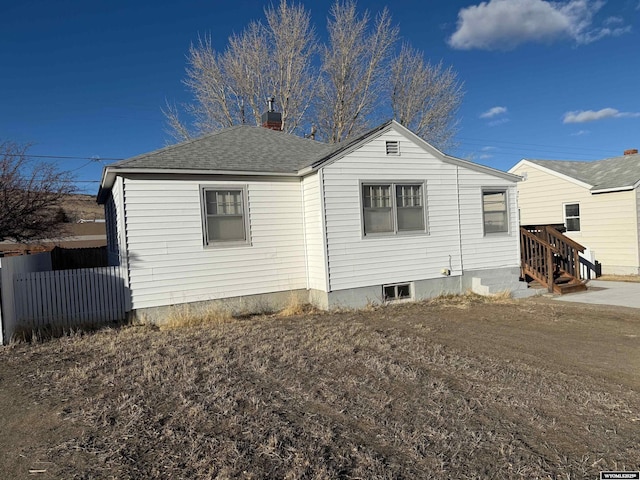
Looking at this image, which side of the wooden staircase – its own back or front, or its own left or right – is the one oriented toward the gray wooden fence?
right

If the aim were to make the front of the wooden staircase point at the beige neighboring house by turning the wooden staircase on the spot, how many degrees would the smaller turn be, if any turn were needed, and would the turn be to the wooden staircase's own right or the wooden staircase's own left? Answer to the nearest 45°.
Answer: approximately 135° to the wooden staircase's own left

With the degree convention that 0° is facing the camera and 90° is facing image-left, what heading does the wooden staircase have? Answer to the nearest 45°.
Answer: approximately 315°

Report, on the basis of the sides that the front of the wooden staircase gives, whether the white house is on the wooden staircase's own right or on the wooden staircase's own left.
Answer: on the wooden staircase's own right
